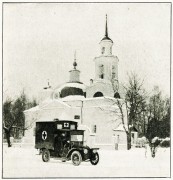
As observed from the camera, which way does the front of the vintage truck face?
facing the viewer and to the right of the viewer
